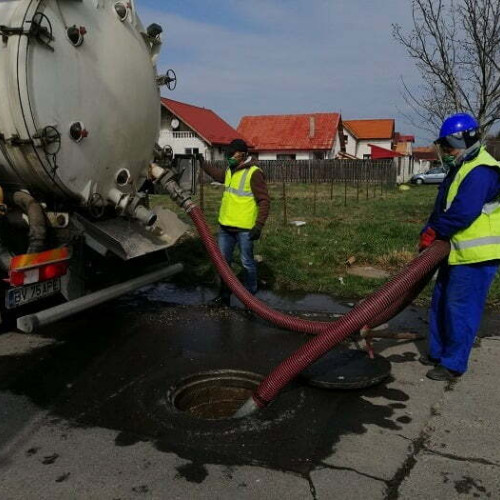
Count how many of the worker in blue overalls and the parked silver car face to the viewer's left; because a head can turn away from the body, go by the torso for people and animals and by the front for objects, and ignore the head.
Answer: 2

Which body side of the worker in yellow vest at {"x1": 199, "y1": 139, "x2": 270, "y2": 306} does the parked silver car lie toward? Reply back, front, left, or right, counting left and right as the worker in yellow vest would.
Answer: back

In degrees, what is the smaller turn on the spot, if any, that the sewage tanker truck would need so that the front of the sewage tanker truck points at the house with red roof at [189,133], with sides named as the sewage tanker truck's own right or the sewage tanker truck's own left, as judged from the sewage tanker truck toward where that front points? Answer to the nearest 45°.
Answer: approximately 45° to the sewage tanker truck's own right

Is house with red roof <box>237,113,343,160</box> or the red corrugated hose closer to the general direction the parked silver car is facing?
the house with red roof

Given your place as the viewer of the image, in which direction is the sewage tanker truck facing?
facing away from the viewer and to the left of the viewer

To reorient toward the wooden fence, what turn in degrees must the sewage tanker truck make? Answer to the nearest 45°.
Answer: approximately 90° to its right

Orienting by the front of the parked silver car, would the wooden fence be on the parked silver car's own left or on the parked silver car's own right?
on the parked silver car's own left

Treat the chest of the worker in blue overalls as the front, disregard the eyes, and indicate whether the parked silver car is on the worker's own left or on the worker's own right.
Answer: on the worker's own right

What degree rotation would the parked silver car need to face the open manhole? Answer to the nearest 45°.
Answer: approximately 90° to its left

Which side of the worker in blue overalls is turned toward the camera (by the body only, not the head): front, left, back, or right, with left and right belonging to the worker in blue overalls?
left

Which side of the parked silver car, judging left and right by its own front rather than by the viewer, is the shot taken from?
left
